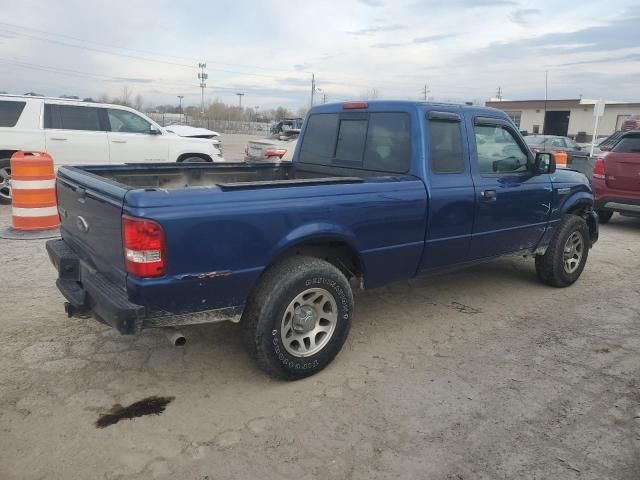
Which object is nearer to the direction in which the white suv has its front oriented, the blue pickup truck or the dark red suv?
the dark red suv

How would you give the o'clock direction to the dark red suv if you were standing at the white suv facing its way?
The dark red suv is roughly at 1 o'clock from the white suv.

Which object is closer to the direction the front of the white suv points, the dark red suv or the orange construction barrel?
the dark red suv

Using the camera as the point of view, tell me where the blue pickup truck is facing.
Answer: facing away from the viewer and to the right of the viewer

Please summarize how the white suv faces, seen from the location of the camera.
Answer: facing to the right of the viewer

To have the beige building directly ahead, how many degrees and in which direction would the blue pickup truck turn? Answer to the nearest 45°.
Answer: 0° — it already faces it

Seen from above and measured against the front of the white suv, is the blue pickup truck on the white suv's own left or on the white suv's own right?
on the white suv's own right

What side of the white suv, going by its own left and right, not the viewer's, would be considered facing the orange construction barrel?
right

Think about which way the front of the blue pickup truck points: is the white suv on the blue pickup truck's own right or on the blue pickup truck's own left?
on the blue pickup truck's own left
